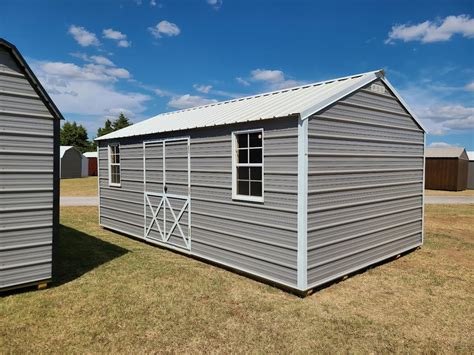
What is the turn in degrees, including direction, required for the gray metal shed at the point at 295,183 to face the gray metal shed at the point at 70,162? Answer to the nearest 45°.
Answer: approximately 90° to its right

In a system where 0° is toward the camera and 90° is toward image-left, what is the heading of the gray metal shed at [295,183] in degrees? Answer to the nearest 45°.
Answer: approximately 45°

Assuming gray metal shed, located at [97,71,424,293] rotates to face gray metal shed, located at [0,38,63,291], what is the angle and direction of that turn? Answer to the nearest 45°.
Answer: approximately 45° to its right

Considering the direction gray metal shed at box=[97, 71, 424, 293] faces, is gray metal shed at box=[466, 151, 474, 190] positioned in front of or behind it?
behind
